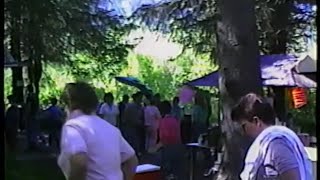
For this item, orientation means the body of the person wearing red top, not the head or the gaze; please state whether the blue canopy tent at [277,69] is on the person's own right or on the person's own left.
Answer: on the person's own right

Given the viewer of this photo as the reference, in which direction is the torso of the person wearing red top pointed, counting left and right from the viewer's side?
facing away from the viewer and to the left of the viewer

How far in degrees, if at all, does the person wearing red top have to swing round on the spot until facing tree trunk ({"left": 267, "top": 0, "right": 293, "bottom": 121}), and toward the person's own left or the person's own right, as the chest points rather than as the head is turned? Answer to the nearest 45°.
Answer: approximately 90° to the person's own right

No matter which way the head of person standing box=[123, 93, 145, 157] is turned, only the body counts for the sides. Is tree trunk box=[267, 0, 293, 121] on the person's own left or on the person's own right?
on the person's own right

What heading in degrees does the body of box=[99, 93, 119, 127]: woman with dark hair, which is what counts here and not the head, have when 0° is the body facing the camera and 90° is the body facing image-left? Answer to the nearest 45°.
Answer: approximately 180°

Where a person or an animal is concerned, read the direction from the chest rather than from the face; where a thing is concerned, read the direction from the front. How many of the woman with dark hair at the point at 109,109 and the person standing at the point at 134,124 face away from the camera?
2
